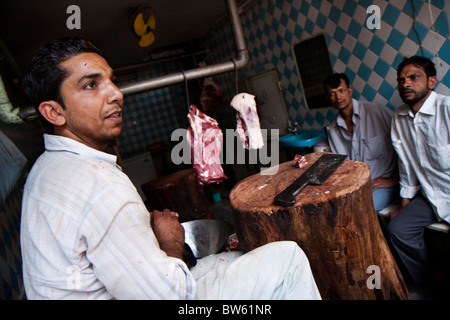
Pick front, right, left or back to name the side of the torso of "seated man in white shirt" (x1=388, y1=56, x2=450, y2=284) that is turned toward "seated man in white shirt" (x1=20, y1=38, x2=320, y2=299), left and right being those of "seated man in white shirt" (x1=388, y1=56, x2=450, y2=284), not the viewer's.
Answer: front

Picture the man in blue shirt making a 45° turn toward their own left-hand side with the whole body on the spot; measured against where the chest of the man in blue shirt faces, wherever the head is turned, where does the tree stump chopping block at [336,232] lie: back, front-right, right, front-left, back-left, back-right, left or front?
front

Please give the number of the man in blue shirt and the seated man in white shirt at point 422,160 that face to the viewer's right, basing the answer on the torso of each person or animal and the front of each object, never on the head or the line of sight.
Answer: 0

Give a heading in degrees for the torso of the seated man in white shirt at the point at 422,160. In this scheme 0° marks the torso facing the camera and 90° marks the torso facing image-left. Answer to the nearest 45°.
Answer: approximately 45°

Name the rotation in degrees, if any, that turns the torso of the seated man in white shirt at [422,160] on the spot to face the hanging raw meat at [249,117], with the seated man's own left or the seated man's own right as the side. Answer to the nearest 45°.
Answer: approximately 45° to the seated man's own right

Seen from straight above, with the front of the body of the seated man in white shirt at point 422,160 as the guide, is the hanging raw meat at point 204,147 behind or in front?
in front

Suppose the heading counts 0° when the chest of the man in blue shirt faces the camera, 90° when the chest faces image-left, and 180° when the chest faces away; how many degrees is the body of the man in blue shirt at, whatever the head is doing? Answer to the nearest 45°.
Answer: approximately 45°
